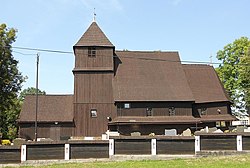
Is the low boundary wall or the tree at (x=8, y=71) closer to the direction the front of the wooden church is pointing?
the tree

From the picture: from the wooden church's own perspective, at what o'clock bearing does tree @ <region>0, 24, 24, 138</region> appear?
The tree is roughly at 12 o'clock from the wooden church.

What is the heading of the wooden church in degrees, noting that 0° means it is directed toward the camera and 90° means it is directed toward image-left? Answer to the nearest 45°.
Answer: approximately 90°
